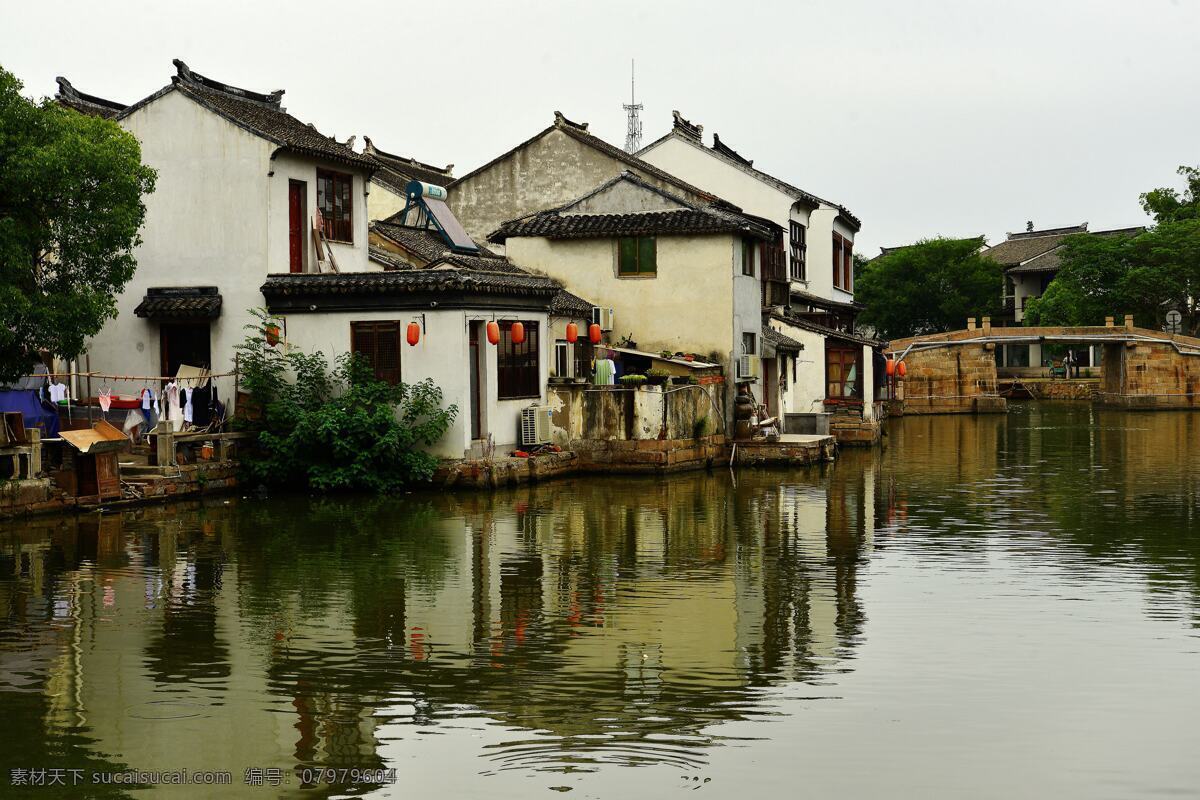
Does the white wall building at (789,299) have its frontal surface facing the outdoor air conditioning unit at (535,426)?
no

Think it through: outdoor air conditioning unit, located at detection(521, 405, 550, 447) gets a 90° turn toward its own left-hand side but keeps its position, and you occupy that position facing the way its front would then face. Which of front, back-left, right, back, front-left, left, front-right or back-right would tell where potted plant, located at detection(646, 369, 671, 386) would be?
front

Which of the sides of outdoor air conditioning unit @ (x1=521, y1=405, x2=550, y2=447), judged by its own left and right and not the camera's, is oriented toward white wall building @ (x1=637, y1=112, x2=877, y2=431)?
left

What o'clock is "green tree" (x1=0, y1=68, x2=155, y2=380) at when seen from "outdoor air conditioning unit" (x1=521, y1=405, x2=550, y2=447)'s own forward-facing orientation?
The green tree is roughly at 3 o'clock from the outdoor air conditioning unit.

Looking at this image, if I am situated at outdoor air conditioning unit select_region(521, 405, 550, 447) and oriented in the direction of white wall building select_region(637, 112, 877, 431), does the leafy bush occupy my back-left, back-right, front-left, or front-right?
back-left

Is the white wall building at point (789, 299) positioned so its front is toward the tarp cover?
no

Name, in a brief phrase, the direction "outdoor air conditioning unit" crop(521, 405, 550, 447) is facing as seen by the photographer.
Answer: facing the viewer and to the right of the viewer

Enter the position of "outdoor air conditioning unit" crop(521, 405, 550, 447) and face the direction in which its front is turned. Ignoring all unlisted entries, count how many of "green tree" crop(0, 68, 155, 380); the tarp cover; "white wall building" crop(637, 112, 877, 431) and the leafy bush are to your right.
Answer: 3

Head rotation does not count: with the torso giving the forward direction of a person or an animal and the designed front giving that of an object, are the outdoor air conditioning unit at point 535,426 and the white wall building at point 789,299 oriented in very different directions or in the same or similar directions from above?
same or similar directions

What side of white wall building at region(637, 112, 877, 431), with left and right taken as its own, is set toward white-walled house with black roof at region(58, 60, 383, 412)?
right

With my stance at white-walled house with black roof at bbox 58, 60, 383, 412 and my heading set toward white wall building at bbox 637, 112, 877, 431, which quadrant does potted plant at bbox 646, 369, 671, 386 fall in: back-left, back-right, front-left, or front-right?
front-right
